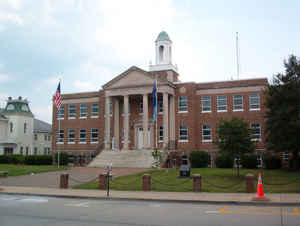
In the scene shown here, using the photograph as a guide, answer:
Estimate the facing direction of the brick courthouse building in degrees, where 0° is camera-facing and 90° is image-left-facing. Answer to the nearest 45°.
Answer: approximately 45°

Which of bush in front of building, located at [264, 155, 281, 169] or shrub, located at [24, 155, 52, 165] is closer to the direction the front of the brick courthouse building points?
the shrub

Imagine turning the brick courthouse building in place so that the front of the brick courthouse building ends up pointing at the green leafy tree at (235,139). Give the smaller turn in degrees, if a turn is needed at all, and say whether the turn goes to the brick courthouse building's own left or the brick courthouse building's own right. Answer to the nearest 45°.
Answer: approximately 45° to the brick courthouse building's own left

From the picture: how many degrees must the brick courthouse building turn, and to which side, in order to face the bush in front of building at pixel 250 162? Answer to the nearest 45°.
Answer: approximately 90° to its left

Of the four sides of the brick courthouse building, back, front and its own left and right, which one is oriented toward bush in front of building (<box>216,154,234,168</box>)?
left

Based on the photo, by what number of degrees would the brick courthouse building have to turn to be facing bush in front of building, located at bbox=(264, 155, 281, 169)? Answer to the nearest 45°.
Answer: approximately 90° to its left

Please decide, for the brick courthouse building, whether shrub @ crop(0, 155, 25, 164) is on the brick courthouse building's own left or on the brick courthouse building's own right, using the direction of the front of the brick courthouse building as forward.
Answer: on the brick courthouse building's own right

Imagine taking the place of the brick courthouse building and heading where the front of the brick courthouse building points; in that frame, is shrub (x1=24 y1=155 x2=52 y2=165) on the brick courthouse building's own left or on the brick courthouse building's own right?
on the brick courthouse building's own right
